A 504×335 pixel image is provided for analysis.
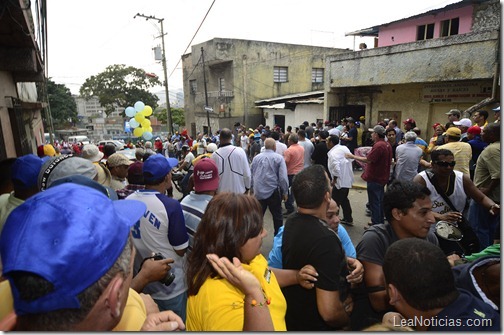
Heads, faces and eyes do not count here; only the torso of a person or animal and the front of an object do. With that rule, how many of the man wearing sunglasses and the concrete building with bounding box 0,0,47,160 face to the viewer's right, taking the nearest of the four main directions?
1

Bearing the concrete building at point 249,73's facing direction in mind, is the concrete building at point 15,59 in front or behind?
in front

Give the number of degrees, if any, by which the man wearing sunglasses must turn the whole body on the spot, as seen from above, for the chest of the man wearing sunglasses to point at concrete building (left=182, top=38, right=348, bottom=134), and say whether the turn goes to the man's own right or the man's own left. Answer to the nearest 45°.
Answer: approximately 135° to the man's own right

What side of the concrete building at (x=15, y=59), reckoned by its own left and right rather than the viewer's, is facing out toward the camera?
right

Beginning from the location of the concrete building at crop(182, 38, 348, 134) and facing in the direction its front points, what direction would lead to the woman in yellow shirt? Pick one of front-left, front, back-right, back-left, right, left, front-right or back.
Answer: front-left

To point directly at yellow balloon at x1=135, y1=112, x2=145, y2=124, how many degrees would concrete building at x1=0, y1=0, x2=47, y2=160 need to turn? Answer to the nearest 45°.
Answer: approximately 45° to its left

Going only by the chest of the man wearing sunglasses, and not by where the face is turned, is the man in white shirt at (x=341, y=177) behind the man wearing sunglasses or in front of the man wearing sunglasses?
behind

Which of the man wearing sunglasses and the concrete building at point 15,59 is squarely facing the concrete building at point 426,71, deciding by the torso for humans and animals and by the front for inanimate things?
the concrete building at point 15,59

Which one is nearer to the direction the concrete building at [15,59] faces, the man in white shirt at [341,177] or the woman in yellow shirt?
the man in white shirt

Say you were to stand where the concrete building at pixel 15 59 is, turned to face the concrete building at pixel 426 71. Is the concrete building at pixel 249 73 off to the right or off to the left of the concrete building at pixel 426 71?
left

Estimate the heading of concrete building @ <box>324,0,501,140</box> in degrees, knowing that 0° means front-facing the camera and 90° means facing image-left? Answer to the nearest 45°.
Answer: approximately 45°

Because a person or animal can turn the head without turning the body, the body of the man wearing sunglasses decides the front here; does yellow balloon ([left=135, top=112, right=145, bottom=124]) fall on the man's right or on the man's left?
on the man's right
